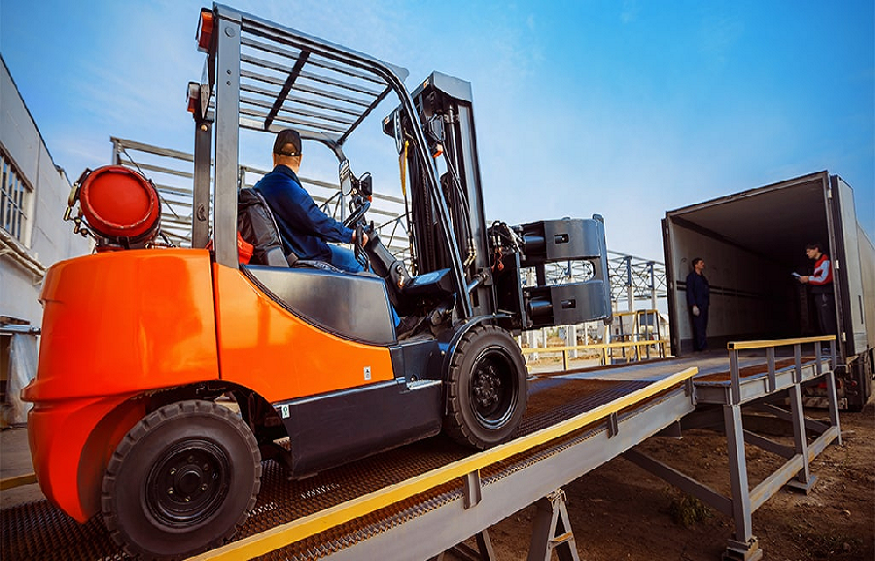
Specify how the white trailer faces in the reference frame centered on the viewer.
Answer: facing away from the viewer and to the right of the viewer

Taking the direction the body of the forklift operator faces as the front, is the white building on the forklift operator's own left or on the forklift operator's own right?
on the forklift operator's own left

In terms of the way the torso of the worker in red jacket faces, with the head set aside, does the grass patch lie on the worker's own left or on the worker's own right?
on the worker's own left

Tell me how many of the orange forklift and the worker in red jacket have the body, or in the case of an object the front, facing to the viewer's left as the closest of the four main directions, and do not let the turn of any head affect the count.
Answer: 1

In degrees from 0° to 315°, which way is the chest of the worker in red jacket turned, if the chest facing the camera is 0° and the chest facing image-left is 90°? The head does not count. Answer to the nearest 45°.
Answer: approximately 90°

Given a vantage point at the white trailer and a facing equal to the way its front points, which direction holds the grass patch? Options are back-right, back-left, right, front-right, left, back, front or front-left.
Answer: back-right

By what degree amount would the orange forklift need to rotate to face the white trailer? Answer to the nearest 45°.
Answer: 0° — it already faces it

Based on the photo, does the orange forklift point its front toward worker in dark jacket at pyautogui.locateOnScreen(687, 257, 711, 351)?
yes

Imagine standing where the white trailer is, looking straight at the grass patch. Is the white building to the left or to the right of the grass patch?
right

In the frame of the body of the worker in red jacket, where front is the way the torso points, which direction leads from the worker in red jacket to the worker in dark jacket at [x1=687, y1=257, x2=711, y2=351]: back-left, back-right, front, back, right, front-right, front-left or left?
front

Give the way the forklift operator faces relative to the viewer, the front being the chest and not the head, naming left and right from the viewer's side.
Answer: facing away from the viewer and to the right of the viewer
